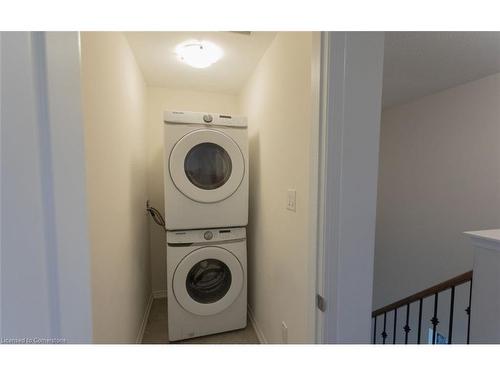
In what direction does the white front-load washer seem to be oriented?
toward the camera

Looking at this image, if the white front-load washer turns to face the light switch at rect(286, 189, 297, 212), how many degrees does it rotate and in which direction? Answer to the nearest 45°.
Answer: approximately 45° to its left

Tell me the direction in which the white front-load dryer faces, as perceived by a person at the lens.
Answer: facing the viewer

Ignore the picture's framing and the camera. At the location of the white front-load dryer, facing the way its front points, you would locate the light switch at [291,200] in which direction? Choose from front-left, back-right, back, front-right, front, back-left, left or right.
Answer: front-left

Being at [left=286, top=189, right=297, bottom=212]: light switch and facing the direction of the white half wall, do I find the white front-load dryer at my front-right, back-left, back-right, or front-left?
back-left

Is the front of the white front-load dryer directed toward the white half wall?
no
